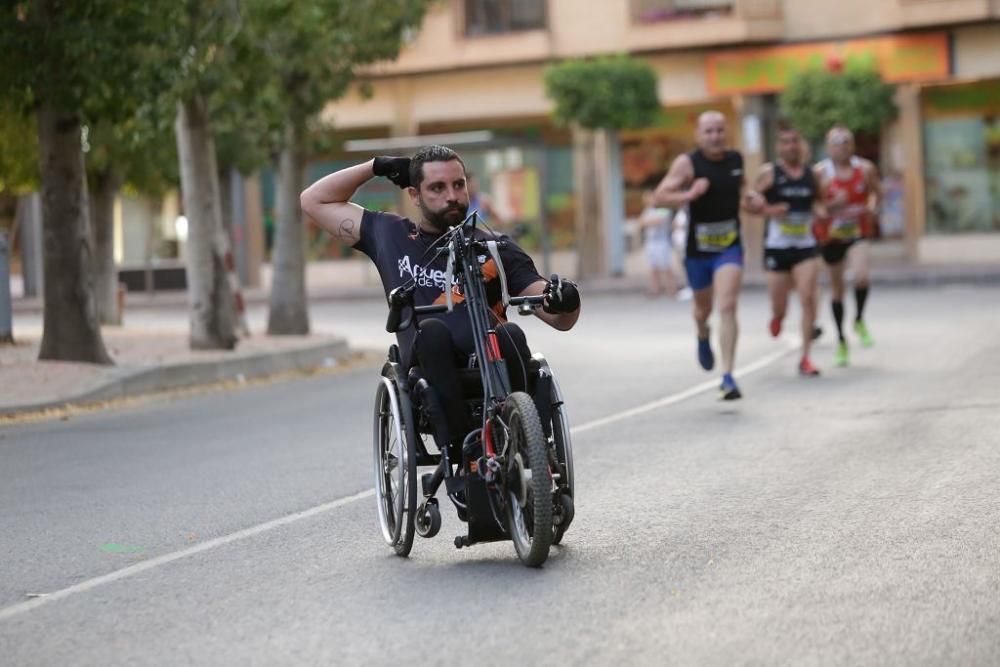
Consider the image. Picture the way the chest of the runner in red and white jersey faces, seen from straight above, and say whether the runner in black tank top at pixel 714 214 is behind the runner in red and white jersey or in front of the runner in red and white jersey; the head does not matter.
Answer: in front

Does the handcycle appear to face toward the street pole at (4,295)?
no

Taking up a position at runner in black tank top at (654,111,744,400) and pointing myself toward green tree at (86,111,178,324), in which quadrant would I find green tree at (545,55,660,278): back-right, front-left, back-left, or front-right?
front-right

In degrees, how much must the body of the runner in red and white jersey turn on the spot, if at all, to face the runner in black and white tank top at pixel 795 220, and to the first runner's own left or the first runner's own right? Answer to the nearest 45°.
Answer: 0° — they already face them

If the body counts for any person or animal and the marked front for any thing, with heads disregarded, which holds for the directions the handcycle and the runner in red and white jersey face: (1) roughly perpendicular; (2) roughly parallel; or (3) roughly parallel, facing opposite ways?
roughly parallel

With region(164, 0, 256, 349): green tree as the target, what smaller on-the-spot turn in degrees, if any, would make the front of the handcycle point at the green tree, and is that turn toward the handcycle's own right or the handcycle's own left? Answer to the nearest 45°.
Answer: approximately 180°

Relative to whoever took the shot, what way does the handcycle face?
facing the viewer

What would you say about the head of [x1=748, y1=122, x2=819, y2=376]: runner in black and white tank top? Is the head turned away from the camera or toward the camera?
toward the camera

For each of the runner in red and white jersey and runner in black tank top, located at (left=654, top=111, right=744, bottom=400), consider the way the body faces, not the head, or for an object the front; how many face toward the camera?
2

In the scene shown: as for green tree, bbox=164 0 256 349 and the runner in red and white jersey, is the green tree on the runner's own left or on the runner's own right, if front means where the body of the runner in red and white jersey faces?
on the runner's own right

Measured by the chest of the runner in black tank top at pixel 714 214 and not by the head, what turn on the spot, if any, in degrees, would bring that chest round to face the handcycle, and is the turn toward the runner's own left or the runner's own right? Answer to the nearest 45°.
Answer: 0° — they already face it

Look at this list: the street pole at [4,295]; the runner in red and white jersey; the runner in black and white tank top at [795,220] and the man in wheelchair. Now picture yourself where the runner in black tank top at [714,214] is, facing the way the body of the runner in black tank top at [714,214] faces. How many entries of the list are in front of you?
1

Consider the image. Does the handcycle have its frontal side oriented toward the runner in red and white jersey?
no

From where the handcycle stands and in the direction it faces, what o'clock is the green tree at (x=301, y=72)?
The green tree is roughly at 6 o'clock from the handcycle.

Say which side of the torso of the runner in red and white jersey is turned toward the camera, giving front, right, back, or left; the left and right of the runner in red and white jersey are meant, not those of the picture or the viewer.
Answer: front

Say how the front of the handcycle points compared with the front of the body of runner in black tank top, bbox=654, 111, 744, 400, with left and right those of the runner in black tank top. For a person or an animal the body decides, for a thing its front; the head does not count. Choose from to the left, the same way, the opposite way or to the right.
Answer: the same way

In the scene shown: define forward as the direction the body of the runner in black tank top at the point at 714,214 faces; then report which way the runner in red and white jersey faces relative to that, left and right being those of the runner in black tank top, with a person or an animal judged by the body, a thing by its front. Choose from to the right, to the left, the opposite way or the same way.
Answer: the same way

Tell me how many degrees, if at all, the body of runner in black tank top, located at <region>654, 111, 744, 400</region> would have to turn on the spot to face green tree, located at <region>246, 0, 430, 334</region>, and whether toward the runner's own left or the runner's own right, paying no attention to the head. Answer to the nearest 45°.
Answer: approximately 135° to the runner's own right

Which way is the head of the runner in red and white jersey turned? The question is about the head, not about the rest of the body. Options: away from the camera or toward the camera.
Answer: toward the camera
